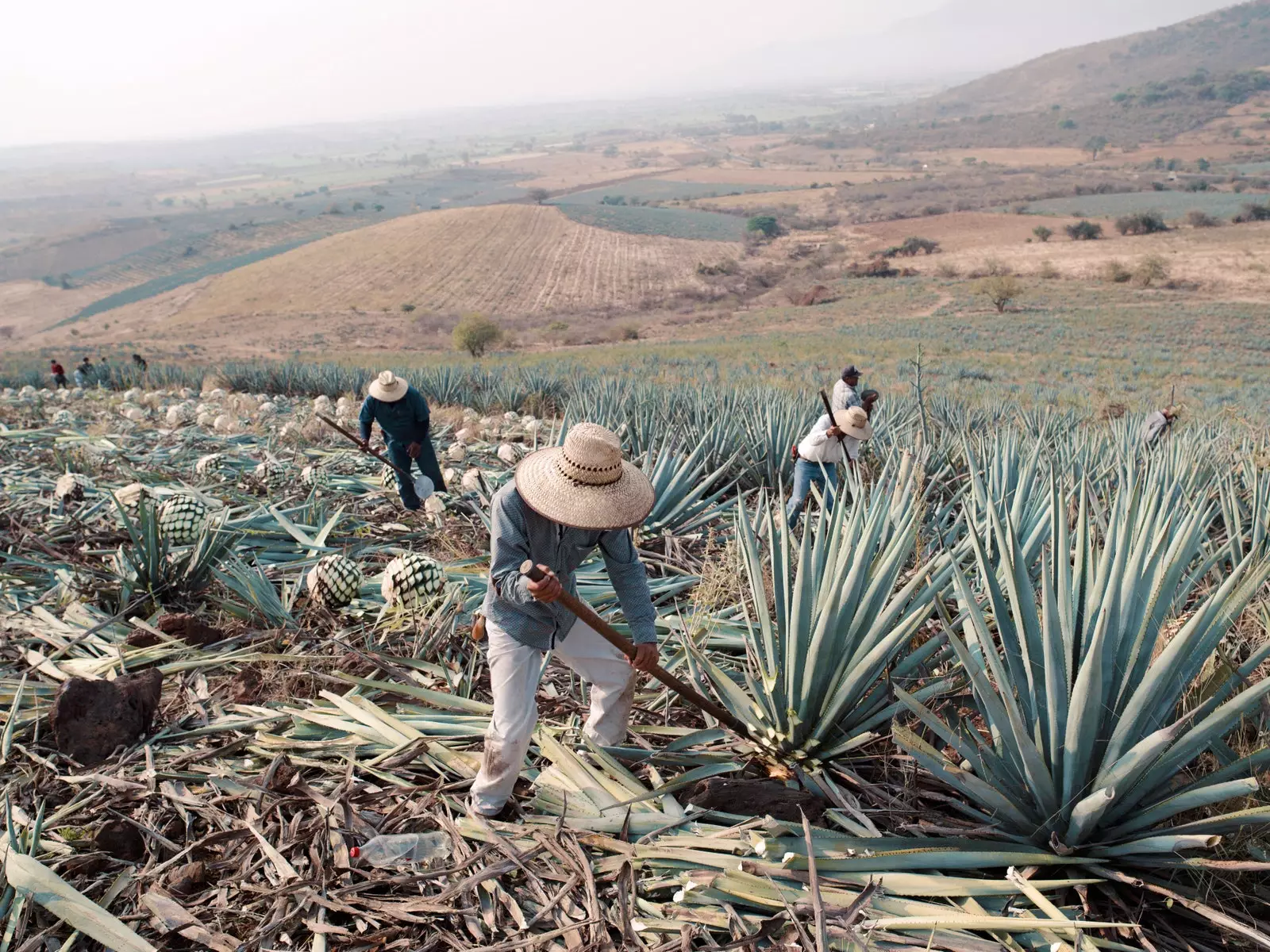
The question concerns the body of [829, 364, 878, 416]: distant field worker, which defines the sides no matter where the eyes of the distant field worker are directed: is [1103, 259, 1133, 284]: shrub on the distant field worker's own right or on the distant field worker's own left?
on the distant field worker's own left

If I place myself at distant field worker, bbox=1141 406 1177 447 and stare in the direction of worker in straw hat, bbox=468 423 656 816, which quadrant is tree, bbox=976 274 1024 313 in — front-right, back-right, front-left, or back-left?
back-right

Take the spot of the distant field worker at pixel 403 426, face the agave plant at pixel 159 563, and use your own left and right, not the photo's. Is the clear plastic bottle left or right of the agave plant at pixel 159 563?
left
